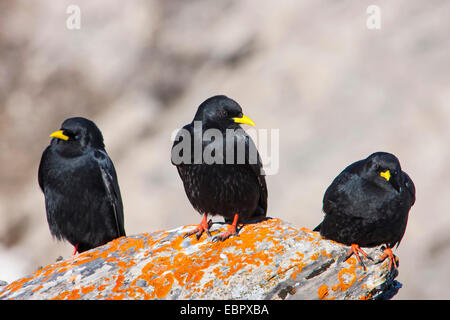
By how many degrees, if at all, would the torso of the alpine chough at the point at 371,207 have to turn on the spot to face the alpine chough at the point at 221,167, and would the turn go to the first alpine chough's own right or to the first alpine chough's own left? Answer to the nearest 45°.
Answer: approximately 135° to the first alpine chough's own right

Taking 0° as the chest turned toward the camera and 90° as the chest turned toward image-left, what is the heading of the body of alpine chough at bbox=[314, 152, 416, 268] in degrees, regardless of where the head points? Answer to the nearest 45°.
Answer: approximately 315°
